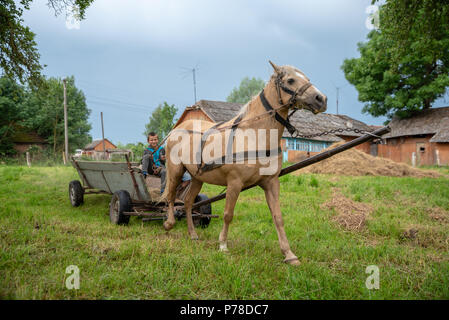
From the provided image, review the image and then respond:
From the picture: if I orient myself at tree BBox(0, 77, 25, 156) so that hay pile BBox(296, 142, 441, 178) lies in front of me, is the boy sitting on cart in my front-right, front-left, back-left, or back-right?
front-right

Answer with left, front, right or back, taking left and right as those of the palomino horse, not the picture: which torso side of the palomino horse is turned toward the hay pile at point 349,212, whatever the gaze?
left

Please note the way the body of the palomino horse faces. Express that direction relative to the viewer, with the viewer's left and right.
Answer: facing the viewer and to the right of the viewer

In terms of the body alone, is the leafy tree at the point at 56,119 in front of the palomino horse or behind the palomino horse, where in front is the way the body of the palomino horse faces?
behind

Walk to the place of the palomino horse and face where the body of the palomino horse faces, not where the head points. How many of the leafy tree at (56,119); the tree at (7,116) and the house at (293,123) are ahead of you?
0

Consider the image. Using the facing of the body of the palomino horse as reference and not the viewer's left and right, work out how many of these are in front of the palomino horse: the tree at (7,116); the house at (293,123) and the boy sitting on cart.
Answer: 0

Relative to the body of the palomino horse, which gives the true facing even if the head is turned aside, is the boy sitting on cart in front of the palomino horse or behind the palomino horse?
behind

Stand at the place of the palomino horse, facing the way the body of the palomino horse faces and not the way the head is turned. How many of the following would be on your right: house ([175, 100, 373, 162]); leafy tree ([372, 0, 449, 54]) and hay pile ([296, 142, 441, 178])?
0

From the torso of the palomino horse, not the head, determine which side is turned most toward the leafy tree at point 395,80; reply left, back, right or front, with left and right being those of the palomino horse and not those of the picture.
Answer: left

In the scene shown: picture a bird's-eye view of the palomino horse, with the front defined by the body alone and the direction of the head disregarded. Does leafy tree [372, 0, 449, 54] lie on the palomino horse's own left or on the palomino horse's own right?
on the palomino horse's own left

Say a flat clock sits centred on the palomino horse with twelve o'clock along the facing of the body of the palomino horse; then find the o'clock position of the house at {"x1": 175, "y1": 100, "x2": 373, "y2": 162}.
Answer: The house is roughly at 8 o'clock from the palomino horse.

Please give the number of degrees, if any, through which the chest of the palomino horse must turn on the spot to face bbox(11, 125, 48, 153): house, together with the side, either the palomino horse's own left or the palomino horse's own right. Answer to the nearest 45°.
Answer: approximately 180°

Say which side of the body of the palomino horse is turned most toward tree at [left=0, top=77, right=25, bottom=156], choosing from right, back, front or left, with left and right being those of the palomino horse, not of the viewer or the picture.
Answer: back

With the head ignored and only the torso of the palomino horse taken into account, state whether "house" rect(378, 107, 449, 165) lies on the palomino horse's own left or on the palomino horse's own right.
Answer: on the palomino horse's own left
